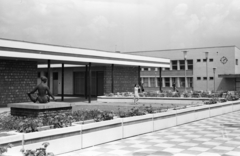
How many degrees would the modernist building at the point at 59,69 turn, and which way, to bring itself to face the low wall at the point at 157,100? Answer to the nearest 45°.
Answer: approximately 45° to its left

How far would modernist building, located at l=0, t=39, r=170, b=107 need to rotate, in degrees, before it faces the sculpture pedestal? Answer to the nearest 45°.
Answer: approximately 45° to its right

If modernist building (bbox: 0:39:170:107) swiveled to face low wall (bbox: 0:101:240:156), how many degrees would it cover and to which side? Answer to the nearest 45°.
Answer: approximately 45° to its right

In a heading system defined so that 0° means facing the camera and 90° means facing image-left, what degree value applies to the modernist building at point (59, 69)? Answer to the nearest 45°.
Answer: approximately 315°
